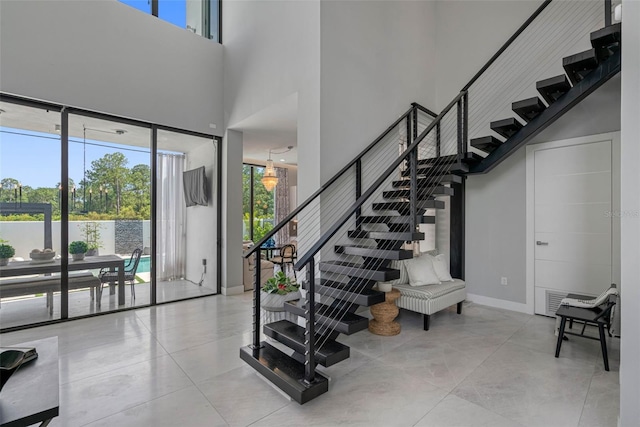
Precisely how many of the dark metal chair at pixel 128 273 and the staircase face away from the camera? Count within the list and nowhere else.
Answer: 0

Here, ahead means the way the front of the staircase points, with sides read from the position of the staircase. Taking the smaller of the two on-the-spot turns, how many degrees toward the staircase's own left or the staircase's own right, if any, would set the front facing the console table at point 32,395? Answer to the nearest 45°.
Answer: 0° — it already faces it

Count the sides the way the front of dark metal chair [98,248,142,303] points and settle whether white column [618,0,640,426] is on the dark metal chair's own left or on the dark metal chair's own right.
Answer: on the dark metal chair's own left

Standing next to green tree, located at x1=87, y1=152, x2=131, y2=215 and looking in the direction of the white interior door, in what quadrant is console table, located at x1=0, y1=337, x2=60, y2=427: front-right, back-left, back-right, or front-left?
front-right

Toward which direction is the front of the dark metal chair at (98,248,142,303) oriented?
to the viewer's left

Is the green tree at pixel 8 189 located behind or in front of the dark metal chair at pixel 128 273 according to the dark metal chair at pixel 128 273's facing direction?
in front

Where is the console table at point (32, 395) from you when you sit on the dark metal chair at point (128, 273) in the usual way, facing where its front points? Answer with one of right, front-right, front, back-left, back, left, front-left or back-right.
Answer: left

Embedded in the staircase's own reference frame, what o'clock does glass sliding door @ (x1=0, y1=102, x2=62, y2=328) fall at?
The glass sliding door is roughly at 1 o'clock from the staircase.

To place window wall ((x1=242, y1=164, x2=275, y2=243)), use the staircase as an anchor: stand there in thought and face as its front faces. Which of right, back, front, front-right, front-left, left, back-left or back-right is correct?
right

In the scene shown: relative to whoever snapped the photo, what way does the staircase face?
facing the viewer and to the left of the viewer

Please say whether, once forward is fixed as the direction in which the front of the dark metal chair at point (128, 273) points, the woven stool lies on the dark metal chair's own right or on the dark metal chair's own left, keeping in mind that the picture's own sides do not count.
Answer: on the dark metal chair's own left

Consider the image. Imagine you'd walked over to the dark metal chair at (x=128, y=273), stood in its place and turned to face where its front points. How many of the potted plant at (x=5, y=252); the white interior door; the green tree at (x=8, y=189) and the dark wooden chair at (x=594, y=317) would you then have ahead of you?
2

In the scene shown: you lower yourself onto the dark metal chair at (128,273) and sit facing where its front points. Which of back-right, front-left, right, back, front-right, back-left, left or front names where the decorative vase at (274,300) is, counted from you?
back-left

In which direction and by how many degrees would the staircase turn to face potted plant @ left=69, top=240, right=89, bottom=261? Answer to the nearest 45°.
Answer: approximately 45° to its right

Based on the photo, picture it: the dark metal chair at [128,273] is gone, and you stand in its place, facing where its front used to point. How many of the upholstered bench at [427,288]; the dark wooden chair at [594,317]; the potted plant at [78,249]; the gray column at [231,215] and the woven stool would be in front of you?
1

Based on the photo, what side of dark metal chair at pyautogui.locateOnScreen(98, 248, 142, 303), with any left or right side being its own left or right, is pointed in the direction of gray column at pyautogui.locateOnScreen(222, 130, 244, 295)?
back

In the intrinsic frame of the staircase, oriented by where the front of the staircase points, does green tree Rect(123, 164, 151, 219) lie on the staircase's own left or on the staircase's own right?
on the staircase's own right

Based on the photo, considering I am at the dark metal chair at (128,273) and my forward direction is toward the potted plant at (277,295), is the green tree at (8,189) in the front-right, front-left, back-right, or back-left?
back-left
